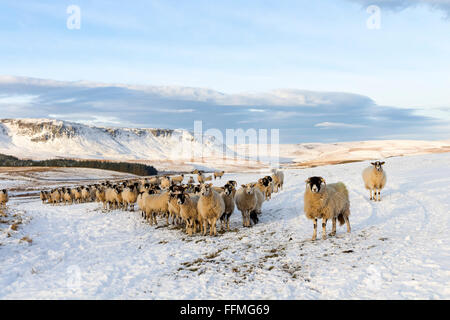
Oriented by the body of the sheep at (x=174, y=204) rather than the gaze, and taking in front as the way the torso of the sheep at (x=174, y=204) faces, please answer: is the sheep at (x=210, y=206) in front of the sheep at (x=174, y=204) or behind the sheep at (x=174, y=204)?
in front

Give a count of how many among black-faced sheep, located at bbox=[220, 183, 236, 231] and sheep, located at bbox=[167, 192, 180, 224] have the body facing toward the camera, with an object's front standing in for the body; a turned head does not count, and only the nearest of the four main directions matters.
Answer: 2

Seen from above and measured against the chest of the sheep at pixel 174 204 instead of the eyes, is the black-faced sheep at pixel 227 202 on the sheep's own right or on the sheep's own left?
on the sheep's own left

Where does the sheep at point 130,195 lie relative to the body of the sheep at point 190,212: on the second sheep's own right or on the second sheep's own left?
on the second sheep's own right

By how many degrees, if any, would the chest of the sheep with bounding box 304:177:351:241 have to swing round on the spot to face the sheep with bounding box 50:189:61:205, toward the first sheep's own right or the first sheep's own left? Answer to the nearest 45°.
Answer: approximately 90° to the first sheep's own right

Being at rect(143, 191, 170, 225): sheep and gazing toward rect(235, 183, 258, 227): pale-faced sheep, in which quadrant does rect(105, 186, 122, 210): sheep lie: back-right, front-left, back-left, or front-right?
back-left

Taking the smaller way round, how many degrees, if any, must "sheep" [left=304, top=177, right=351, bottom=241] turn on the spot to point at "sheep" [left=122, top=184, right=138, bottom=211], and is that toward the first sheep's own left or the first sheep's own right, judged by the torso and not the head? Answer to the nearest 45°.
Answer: approximately 90° to the first sheep's own right

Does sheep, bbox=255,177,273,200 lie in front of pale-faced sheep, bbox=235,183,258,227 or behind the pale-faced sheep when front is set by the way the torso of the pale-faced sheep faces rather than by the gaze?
behind
